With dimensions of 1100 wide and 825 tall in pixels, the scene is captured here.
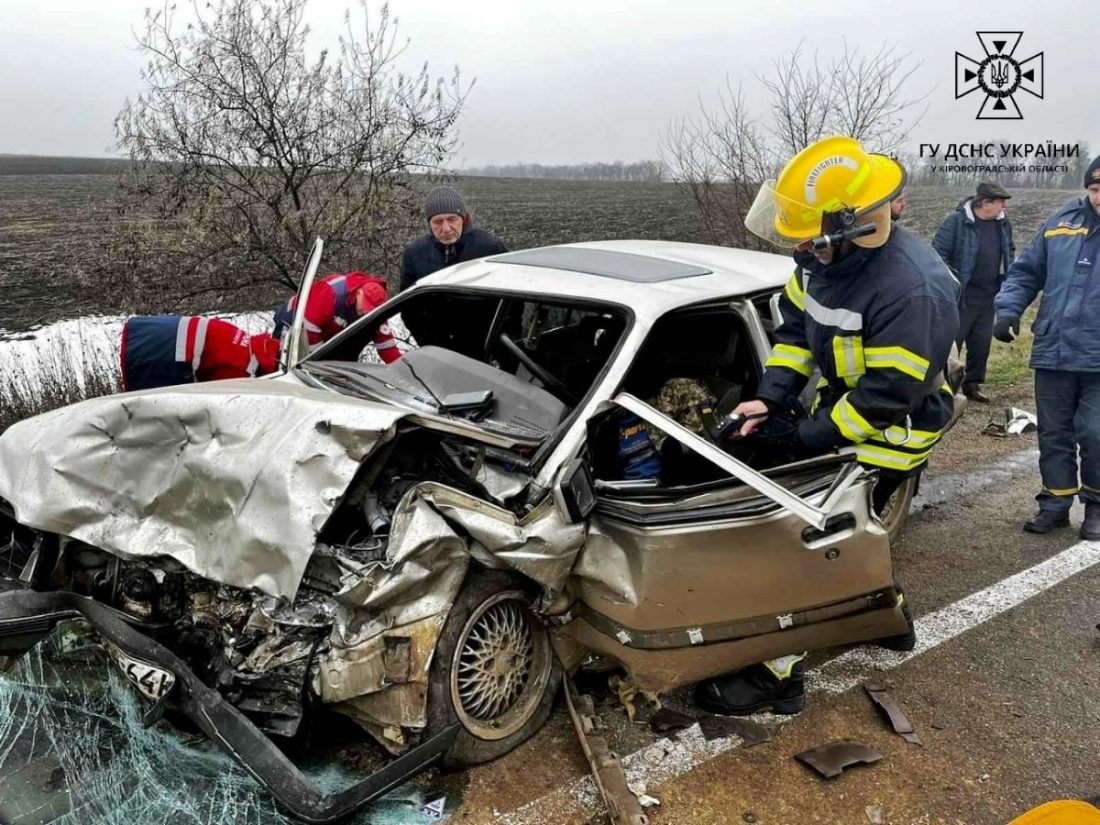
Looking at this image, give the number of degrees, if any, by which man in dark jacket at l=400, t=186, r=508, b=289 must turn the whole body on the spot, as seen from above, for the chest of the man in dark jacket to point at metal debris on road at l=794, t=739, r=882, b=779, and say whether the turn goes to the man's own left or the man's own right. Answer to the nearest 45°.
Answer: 0° — they already face it

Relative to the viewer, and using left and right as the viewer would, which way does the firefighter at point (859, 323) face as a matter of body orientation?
facing the viewer and to the left of the viewer

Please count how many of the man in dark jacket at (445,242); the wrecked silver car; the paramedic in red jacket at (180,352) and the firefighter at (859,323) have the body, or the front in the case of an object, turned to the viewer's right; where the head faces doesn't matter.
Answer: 1

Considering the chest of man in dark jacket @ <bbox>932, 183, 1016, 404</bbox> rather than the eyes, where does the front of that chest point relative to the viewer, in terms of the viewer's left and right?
facing the viewer and to the right of the viewer

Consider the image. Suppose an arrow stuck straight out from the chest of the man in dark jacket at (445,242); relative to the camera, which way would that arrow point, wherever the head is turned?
toward the camera

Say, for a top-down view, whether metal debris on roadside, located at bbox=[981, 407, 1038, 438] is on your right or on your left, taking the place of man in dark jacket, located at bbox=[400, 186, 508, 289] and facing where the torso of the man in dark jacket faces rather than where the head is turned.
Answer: on your left

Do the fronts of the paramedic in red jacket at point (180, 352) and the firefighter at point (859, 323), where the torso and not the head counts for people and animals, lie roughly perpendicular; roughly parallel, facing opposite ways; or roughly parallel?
roughly parallel, facing opposite ways

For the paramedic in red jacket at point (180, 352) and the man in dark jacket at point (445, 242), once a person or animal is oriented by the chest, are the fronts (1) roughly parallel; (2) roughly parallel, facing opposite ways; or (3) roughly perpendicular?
roughly perpendicular

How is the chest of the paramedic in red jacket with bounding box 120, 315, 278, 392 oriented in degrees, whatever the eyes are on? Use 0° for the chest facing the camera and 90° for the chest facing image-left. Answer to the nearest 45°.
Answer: approximately 270°

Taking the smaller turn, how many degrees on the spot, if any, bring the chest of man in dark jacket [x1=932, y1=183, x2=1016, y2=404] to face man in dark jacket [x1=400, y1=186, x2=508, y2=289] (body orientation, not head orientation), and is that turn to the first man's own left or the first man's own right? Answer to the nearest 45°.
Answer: approximately 90° to the first man's own right

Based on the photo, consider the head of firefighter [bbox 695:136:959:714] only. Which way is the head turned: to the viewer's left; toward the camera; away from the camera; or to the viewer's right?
to the viewer's left

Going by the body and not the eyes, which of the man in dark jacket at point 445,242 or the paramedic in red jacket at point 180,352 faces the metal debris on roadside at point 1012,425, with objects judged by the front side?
the paramedic in red jacket

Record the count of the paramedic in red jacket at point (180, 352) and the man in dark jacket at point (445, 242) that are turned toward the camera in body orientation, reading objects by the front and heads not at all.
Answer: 1
